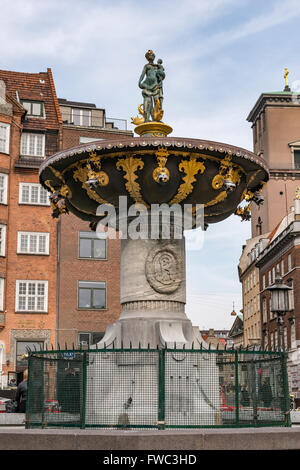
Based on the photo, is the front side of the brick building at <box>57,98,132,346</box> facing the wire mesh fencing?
yes

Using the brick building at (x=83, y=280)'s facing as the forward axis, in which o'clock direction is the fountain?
The fountain is roughly at 12 o'clock from the brick building.

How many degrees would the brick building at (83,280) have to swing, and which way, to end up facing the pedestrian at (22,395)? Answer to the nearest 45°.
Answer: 0° — it already faces them

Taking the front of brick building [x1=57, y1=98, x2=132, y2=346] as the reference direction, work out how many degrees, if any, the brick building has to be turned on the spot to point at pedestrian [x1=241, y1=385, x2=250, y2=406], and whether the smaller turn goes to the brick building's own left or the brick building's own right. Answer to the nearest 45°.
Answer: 0° — it already faces them

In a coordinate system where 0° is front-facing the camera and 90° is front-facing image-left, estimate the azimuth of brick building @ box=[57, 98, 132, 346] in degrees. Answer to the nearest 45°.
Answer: approximately 0°
